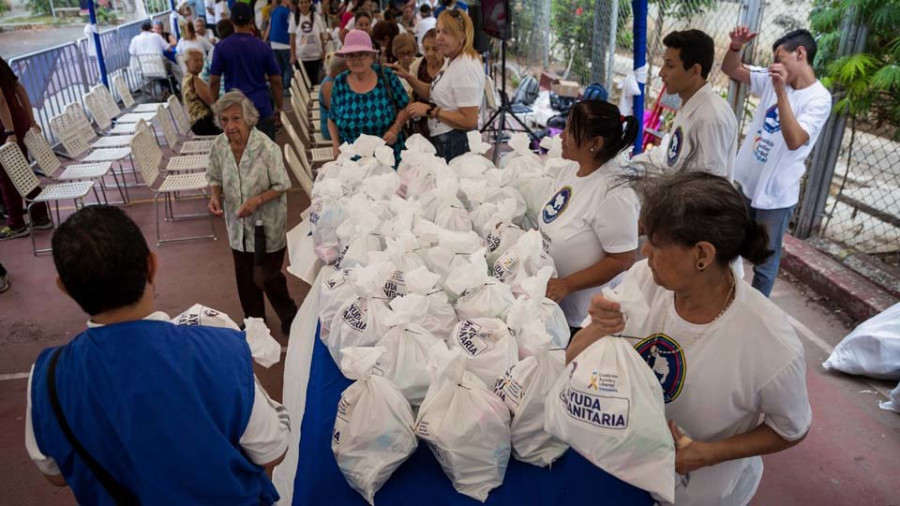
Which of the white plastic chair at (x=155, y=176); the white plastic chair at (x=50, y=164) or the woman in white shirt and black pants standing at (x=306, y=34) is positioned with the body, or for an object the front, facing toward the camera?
the woman in white shirt and black pants standing

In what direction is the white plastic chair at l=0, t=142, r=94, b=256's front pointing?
to the viewer's right

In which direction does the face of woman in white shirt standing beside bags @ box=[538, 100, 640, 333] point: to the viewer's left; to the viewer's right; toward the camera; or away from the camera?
to the viewer's left

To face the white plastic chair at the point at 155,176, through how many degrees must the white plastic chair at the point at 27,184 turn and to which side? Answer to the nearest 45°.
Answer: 0° — it already faces it

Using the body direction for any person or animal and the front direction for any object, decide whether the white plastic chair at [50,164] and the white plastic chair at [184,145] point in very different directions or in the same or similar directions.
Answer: same or similar directions

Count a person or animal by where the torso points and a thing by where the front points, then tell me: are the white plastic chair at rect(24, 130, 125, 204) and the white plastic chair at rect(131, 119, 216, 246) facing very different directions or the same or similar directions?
same or similar directions

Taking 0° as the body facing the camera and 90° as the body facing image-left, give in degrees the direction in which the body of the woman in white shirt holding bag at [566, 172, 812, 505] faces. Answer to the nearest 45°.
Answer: approximately 45°

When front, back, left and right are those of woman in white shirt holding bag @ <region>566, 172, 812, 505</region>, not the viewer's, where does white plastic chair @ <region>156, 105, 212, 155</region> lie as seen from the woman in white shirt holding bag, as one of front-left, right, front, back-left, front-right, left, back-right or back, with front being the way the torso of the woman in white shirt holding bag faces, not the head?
right

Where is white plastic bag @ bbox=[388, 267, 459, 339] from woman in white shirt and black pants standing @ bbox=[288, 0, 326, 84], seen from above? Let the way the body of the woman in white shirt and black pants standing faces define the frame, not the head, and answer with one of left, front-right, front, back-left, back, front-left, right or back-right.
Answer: front

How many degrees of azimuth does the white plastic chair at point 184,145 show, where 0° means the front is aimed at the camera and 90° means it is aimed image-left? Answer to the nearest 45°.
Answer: approximately 270°

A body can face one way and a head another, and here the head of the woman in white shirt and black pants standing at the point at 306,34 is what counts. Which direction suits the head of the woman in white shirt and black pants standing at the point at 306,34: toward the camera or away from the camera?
toward the camera

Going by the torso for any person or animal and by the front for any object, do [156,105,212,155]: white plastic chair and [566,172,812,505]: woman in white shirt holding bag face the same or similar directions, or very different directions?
very different directions

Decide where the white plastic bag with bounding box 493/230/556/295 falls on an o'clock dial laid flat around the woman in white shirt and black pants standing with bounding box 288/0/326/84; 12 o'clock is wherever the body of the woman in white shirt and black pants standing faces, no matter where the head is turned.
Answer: The white plastic bag is roughly at 12 o'clock from the woman in white shirt and black pants standing.

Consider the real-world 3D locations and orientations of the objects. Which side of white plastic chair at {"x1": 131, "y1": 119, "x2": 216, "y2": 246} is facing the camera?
right

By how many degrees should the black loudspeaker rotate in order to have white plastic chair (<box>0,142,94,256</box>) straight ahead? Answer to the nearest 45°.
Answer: approximately 45° to its right
